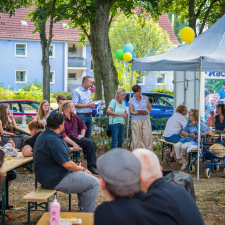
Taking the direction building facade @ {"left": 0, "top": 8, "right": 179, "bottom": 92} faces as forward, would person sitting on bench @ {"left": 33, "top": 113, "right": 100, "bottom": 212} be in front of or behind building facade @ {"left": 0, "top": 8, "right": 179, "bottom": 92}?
in front

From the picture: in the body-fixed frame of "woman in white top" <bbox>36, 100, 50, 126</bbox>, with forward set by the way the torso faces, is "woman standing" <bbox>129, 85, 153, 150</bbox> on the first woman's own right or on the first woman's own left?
on the first woman's own left

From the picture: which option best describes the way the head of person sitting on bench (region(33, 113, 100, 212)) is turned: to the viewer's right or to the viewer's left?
to the viewer's right

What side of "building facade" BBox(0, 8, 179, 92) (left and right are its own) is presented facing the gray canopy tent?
front

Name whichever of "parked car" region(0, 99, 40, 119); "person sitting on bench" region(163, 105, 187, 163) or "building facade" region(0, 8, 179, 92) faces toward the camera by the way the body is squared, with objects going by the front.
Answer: the building facade

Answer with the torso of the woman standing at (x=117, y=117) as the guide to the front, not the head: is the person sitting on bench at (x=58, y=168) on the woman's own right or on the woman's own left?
on the woman's own right

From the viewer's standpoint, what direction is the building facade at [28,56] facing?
toward the camera

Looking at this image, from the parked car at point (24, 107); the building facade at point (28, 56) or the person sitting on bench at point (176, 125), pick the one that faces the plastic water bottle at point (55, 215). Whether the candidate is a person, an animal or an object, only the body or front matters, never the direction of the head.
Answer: the building facade

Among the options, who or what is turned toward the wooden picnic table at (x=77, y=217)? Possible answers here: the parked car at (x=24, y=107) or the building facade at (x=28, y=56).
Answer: the building facade

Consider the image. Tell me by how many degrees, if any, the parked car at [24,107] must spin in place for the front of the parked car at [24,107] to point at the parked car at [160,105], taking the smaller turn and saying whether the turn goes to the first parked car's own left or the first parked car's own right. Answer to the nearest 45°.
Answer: approximately 180°

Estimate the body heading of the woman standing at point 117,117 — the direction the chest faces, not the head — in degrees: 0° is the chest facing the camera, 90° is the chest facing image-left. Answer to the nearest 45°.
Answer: approximately 315°
